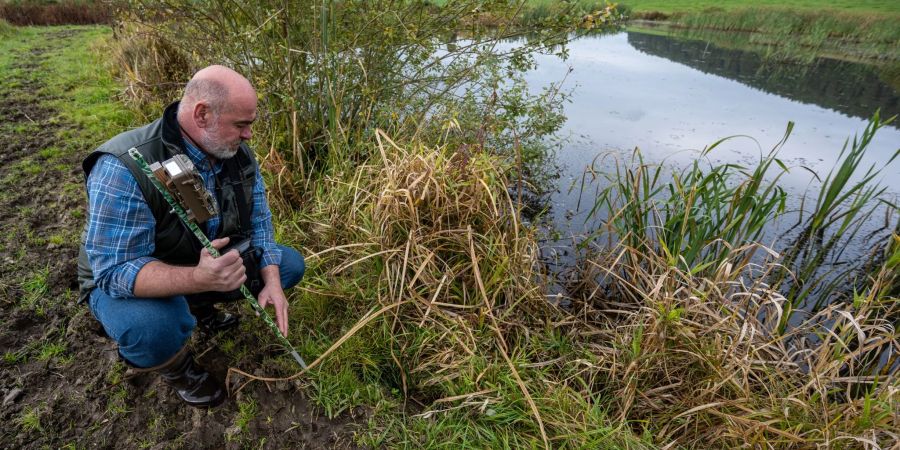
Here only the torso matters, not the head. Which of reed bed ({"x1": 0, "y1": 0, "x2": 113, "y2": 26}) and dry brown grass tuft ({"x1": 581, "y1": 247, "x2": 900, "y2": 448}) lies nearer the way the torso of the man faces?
the dry brown grass tuft

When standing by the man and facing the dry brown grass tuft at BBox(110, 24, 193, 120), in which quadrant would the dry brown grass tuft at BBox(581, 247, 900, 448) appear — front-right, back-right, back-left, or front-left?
back-right

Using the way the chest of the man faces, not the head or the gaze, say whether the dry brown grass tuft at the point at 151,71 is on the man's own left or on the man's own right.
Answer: on the man's own left

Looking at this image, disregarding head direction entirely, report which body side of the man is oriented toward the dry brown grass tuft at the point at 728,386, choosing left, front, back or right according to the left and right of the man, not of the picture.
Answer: front

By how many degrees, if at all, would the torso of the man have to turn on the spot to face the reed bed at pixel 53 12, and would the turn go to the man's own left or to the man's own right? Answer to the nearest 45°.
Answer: approximately 135° to the man's own left

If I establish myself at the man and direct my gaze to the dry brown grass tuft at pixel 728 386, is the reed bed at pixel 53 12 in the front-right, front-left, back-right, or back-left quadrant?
back-left

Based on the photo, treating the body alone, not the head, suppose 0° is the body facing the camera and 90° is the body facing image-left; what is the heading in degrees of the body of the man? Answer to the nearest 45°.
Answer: approximately 315°
